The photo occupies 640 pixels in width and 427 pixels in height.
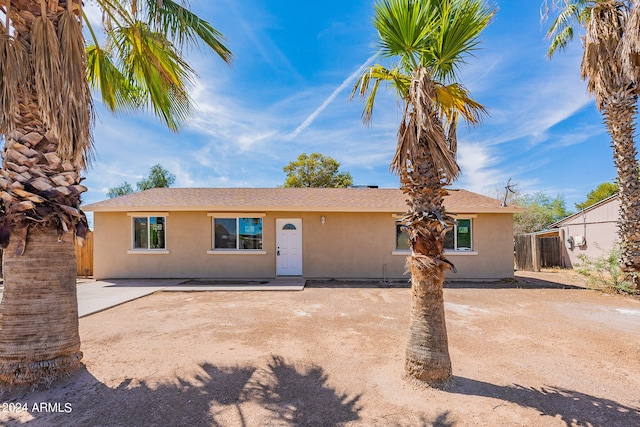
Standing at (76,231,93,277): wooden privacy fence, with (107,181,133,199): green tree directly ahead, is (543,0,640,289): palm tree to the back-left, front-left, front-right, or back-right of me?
back-right

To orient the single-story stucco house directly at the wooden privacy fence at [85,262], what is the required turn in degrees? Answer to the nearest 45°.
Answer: approximately 90° to its right

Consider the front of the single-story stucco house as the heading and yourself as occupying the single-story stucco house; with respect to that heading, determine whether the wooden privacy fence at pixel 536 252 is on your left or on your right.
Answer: on your left

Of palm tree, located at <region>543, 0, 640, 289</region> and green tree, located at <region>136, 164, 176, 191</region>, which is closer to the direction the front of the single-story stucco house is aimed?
the palm tree

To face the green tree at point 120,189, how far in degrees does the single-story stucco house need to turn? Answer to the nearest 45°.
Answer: approximately 135° to its right

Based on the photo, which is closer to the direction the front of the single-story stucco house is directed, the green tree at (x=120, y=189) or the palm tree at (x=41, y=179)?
the palm tree

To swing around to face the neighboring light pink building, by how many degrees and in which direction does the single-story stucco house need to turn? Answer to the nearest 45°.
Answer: approximately 90° to its left

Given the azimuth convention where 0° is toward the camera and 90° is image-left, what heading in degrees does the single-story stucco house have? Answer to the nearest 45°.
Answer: approximately 0°

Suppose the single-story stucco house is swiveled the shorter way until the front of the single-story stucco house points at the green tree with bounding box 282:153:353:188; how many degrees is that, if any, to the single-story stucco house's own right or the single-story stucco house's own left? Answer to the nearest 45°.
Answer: approximately 180°
